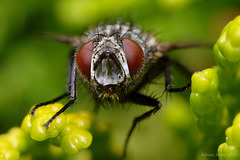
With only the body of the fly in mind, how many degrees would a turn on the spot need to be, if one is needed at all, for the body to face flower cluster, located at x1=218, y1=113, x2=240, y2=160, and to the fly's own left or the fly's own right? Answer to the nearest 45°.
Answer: approximately 45° to the fly's own left

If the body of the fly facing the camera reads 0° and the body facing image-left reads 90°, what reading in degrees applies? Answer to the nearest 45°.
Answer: approximately 0°

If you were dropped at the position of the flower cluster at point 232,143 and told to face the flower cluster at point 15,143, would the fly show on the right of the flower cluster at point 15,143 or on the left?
right
